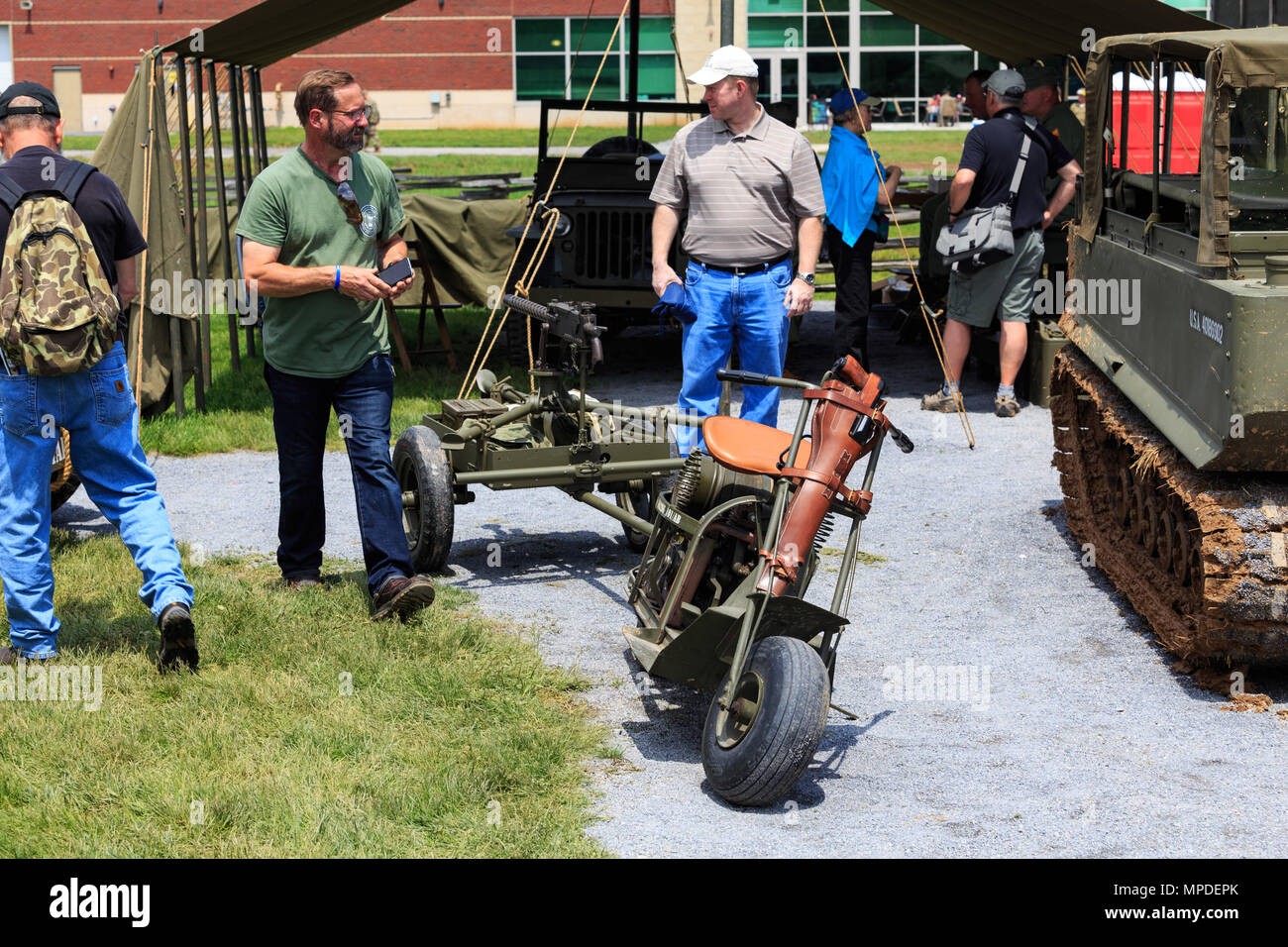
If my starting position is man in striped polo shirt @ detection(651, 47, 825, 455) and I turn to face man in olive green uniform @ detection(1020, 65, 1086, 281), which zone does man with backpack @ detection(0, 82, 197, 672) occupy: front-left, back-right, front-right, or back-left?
back-left

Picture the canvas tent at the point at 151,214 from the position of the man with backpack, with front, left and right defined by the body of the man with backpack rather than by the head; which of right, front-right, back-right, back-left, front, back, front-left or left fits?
front

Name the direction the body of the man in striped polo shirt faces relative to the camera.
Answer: toward the camera

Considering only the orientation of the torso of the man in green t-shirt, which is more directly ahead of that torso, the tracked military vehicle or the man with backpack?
the tracked military vehicle

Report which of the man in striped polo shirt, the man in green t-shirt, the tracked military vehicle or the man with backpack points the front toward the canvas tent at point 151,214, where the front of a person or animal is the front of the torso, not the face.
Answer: the man with backpack

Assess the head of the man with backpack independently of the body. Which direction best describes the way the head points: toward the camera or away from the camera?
away from the camera

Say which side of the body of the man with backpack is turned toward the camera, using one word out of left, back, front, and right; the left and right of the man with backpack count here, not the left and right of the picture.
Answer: back

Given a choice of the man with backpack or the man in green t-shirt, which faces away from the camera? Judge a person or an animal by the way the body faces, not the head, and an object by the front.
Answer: the man with backpack

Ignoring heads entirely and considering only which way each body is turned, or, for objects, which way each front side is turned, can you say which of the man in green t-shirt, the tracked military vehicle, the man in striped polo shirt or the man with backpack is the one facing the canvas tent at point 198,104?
the man with backpack

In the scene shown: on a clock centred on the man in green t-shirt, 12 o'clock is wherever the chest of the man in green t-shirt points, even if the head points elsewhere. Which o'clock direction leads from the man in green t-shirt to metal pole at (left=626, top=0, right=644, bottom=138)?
The metal pole is roughly at 8 o'clock from the man in green t-shirt.

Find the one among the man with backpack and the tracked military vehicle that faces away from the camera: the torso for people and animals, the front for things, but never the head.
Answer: the man with backpack
